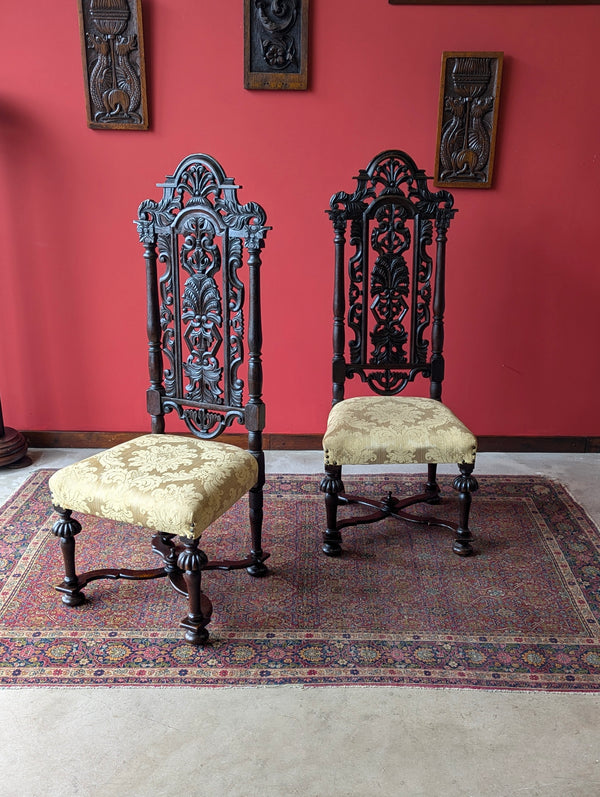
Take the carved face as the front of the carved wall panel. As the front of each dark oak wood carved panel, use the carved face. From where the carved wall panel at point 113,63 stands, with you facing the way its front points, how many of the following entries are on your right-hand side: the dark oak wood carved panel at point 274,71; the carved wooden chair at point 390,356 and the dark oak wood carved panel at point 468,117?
0

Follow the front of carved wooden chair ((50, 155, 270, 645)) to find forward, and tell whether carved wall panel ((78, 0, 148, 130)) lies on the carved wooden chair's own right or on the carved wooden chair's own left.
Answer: on the carved wooden chair's own right

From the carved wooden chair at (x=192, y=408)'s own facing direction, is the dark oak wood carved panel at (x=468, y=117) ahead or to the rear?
to the rear

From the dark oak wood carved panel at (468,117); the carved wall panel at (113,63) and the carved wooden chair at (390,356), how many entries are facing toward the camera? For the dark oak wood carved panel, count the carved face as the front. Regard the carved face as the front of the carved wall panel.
3

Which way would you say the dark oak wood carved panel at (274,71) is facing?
toward the camera

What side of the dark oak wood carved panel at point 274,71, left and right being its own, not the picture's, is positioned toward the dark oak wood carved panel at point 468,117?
left

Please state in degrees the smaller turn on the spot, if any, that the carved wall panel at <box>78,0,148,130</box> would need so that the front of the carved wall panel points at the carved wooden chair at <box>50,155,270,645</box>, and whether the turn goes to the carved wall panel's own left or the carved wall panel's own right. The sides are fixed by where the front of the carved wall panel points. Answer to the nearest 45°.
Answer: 0° — it already faces it

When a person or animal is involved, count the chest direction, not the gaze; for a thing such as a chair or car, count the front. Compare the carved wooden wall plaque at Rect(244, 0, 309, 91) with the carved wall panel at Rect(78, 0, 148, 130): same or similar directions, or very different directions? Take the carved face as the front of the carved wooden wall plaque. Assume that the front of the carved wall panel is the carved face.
same or similar directions

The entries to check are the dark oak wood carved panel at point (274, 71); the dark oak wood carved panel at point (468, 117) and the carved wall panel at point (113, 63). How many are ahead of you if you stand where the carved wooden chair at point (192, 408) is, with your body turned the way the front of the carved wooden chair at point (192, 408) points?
0

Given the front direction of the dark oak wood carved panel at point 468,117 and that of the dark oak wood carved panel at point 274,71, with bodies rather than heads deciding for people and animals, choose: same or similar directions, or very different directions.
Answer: same or similar directions

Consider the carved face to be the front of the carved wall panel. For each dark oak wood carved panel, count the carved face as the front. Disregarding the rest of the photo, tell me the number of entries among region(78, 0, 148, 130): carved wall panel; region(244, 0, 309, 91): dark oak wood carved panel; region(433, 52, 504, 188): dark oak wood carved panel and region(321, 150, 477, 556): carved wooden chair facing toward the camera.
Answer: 4

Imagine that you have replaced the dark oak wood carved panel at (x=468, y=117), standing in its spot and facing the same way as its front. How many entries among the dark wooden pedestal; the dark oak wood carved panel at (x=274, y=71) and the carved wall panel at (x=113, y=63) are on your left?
0

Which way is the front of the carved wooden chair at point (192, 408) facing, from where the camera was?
facing the viewer and to the left of the viewer

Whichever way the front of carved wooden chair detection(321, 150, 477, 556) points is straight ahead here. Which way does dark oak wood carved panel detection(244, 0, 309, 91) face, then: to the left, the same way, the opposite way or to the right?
the same way

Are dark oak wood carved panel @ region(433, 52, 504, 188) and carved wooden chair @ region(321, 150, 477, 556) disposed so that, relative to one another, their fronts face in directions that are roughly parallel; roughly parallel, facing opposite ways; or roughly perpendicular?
roughly parallel

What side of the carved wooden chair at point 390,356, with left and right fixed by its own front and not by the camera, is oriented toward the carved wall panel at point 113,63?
right

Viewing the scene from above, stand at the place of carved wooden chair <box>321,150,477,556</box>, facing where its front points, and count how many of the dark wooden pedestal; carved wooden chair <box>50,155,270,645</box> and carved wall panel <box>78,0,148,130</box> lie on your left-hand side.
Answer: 0

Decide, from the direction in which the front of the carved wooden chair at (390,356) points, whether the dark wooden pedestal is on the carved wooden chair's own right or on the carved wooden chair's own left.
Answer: on the carved wooden chair's own right

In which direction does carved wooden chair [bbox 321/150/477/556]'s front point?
toward the camera
